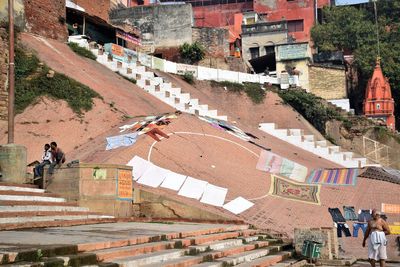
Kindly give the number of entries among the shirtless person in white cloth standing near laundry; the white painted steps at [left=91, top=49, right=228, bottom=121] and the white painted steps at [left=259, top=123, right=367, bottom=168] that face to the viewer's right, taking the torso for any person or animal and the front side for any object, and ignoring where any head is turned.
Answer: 2

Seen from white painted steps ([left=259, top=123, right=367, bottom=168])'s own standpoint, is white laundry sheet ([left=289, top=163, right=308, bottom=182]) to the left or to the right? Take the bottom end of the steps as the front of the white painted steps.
on its right

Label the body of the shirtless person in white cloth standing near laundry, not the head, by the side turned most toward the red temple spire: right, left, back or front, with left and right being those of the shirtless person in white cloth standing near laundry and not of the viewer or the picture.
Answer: back

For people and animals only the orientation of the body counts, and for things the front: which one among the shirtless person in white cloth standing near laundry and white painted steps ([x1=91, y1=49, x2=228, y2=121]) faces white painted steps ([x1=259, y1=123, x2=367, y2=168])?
white painted steps ([x1=91, y1=49, x2=228, y2=121])

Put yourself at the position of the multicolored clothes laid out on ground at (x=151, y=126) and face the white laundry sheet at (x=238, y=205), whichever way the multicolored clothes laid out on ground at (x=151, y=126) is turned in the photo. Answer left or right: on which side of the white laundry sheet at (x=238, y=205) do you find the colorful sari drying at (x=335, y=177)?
left

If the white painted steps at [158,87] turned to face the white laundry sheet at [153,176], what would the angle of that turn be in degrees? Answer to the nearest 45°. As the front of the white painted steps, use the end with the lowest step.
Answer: approximately 90° to its right

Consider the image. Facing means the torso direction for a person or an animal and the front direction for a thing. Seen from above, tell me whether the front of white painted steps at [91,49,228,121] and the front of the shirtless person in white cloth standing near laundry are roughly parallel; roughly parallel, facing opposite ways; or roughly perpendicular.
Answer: roughly perpendicular

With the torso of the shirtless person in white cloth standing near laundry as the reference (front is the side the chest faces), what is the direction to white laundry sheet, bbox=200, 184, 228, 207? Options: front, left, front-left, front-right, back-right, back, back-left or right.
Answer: back-right

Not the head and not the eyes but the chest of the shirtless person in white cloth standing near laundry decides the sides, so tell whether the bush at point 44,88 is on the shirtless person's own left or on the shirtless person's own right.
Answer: on the shirtless person's own right

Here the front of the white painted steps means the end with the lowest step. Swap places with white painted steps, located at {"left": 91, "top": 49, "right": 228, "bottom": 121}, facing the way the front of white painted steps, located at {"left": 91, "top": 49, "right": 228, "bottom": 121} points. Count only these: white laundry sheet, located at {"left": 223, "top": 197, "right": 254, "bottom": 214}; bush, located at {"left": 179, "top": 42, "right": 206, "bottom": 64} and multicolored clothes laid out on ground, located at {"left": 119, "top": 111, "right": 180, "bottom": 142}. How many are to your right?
2

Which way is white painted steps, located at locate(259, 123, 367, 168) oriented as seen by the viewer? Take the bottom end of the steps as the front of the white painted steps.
to the viewer's right

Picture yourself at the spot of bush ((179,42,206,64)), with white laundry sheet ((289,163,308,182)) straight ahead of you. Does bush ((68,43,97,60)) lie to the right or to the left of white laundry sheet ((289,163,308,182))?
right

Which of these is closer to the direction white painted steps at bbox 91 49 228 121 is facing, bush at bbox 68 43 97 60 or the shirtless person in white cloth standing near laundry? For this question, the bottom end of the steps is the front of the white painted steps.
the shirtless person in white cloth standing near laundry

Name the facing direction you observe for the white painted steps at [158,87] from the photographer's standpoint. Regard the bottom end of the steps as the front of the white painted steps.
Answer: facing to the right of the viewer
